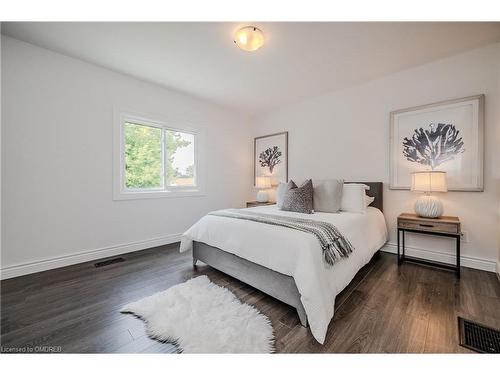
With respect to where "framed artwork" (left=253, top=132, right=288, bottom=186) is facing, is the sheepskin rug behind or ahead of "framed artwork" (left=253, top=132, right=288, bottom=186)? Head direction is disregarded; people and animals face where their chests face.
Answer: ahead

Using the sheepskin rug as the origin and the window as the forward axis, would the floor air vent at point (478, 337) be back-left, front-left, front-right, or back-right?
back-right

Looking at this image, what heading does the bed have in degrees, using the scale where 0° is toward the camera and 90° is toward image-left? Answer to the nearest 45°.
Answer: approximately 45°

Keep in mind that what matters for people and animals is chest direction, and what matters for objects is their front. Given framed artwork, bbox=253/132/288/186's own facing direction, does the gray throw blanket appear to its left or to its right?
on its left

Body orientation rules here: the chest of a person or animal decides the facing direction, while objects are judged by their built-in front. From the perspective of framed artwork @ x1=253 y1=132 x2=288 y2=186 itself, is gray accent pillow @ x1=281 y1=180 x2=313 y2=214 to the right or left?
on its left

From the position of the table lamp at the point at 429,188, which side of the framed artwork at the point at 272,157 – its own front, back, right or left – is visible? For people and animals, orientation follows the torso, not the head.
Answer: left

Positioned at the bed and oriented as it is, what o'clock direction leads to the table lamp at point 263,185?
The table lamp is roughly at 4 o'clock from the bed.

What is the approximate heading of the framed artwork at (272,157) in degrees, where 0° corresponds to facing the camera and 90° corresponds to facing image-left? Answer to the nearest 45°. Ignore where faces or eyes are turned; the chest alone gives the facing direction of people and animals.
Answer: approximately 45°

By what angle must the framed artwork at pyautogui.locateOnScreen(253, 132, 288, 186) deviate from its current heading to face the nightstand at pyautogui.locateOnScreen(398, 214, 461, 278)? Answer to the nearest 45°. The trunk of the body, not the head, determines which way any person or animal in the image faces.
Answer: approximately 90° to its left
